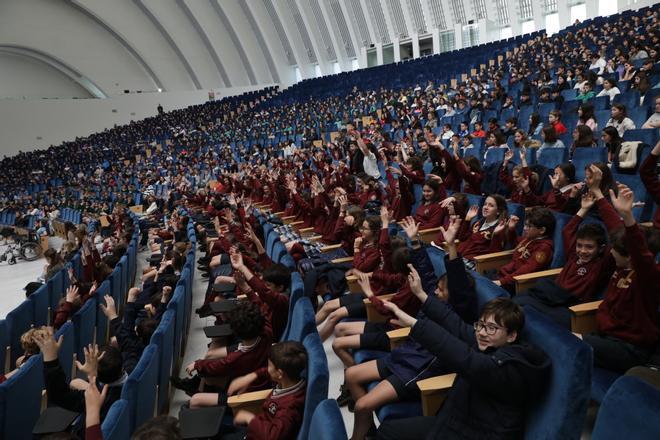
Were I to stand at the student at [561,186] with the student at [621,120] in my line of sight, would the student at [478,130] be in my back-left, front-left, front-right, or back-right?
front-left

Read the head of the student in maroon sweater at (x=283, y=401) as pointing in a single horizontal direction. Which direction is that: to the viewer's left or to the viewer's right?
to the viewer's left

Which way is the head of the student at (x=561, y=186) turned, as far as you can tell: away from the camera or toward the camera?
toward the camera

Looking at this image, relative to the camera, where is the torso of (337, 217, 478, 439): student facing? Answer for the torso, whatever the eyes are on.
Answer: to the viewer's left

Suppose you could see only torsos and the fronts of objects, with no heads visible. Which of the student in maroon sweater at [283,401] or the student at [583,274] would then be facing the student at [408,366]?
the student at [583,274]

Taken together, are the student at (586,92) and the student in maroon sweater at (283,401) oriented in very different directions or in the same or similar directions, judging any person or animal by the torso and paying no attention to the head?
same or similar directions

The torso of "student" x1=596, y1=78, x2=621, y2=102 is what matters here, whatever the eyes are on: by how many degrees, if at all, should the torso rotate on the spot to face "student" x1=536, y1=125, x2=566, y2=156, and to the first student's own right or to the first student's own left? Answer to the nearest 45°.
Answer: approximately 45° to the first student's own left

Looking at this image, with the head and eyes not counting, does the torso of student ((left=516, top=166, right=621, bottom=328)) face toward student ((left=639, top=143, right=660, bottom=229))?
no

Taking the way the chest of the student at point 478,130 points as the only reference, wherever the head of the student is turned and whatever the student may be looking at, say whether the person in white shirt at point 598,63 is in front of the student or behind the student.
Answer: behind

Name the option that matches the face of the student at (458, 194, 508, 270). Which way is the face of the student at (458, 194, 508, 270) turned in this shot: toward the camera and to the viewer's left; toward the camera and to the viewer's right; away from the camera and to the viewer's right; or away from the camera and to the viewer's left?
toward the camera and to the viewer's left

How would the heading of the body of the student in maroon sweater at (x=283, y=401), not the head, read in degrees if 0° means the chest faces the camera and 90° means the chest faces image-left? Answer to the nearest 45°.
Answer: approximately 90°

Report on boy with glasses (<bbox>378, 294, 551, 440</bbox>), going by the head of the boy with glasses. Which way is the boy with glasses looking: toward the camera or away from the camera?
toward the camera

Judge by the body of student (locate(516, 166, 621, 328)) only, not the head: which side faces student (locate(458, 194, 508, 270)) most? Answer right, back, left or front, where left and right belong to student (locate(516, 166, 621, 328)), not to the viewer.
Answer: right

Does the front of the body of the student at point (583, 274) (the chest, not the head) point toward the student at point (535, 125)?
no

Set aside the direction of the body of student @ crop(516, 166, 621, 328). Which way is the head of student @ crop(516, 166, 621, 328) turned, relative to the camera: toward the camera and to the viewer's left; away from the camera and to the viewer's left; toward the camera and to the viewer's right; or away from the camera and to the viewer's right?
toward the camera and to the viewer's left

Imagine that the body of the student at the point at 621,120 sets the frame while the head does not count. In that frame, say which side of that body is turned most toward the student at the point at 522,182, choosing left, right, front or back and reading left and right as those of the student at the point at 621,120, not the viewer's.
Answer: front

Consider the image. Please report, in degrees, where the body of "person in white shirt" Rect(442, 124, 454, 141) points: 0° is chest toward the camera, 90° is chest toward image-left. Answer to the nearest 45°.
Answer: approximately 45°

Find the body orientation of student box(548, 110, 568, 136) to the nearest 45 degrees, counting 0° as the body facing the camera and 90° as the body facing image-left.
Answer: approximately 45°

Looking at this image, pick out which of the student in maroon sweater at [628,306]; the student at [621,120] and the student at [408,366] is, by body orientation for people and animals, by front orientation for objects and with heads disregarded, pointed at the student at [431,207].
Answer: the student at [621,120]
